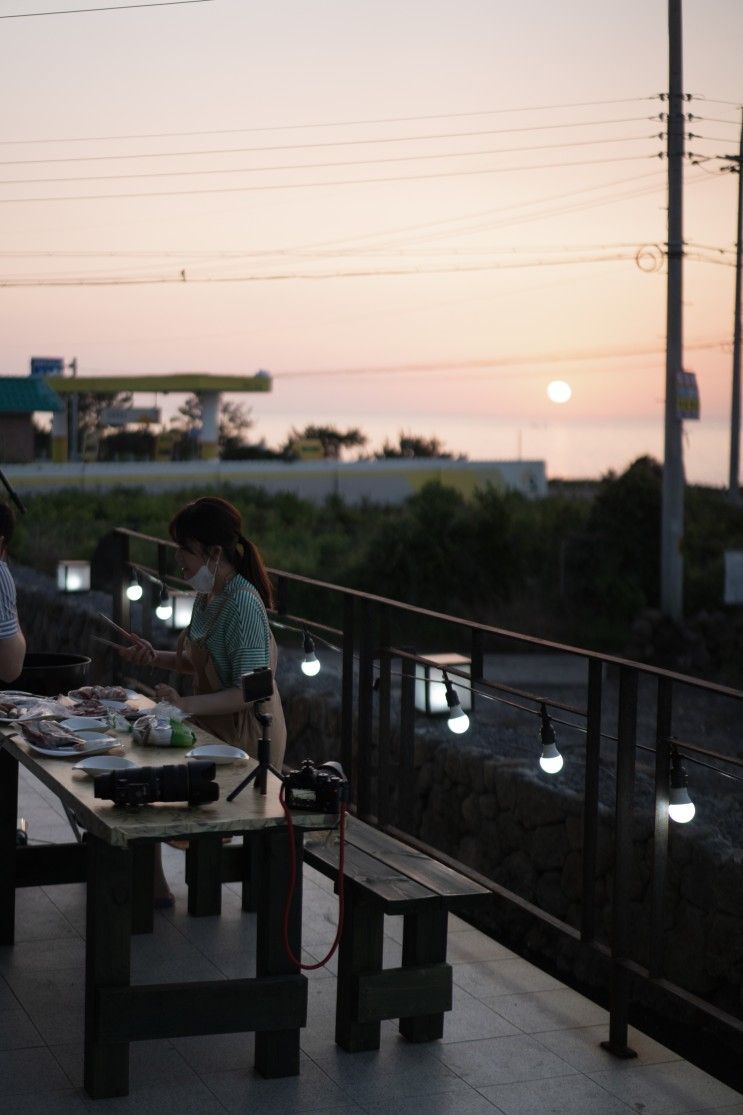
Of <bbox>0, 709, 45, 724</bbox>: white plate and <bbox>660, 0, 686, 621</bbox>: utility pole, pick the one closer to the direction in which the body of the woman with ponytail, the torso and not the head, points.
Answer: the white plate

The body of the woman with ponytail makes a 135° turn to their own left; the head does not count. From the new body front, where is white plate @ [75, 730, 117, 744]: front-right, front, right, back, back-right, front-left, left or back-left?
right

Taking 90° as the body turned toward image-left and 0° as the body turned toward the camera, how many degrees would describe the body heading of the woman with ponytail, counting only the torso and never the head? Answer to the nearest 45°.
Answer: approximately 90°

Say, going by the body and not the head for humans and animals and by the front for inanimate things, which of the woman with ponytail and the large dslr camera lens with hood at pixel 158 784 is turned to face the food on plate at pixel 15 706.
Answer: the woman with ponytail

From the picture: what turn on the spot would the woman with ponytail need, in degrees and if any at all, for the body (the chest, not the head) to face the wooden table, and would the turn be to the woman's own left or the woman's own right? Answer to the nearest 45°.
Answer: approximately 90° to the woman's own left

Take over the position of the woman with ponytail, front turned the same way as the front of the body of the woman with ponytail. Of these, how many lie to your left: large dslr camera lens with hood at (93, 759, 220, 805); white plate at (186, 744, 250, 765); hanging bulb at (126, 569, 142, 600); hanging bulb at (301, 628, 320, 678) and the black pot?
2

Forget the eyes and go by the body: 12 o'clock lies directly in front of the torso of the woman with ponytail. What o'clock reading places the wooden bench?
The wooden bench is roughly at 8 o'clock from the woman with ponytail.

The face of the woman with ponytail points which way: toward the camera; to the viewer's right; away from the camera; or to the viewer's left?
to the viewer's left
